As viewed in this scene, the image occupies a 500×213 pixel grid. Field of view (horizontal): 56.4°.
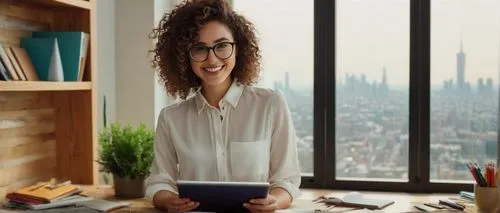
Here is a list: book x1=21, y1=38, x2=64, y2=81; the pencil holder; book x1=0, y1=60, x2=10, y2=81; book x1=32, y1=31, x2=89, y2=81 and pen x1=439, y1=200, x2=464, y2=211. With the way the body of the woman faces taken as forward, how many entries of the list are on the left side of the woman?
2

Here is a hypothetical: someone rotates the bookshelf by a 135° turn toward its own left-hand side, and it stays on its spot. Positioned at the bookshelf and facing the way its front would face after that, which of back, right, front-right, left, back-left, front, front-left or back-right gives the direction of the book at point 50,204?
back

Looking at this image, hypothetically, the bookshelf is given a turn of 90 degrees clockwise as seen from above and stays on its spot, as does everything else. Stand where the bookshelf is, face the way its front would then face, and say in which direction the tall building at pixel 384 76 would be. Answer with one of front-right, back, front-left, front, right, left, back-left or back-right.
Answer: back-left

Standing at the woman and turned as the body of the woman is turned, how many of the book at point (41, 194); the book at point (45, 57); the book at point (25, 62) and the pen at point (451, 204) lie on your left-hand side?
1

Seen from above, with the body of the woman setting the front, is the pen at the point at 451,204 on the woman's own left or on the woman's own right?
on the woman's own left

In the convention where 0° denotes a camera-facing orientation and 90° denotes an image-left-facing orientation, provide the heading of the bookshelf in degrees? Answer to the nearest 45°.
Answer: approximately 315°

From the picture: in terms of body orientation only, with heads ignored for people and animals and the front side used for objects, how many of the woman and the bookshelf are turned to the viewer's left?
0

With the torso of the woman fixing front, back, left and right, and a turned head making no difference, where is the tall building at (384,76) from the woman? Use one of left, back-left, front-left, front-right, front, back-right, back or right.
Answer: back-left

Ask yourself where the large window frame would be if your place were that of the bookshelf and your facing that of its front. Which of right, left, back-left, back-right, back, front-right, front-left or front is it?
front-left

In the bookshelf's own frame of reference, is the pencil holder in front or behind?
in front
